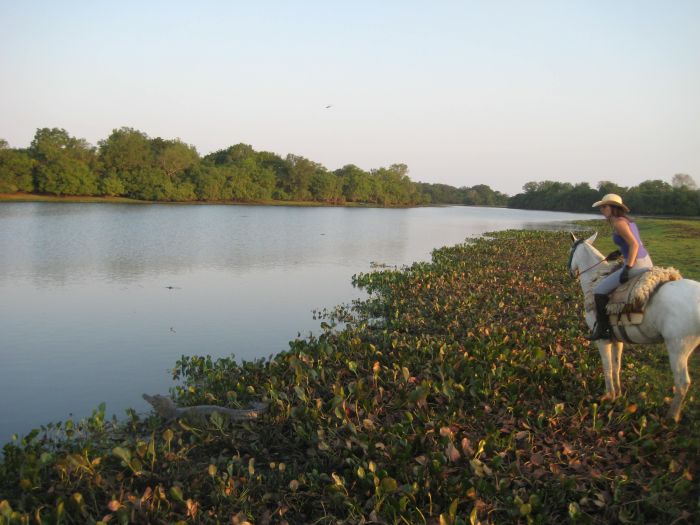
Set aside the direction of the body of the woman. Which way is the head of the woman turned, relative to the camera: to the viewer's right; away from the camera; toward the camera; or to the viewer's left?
to the viewer's left

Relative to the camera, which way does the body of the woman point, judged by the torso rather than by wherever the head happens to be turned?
to the viewer's left

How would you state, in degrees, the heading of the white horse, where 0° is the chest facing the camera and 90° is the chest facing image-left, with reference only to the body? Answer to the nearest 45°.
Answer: approximately 135°
